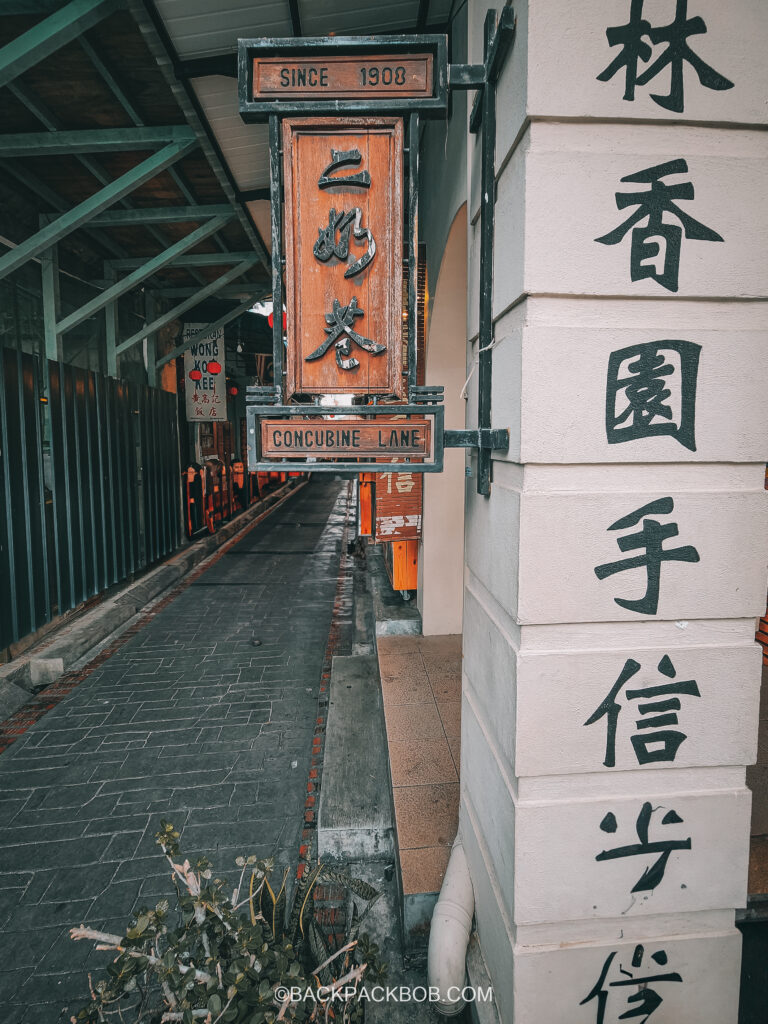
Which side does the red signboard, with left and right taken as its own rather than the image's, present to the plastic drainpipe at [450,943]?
front

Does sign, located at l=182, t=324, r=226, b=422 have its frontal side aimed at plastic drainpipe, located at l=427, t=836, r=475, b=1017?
yes

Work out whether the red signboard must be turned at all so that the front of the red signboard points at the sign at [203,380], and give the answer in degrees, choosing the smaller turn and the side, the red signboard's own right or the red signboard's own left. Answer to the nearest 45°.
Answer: approximately 135° to the red signboard's own right

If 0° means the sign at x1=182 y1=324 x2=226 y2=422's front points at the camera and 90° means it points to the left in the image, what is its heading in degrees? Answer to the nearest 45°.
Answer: approximately 0°

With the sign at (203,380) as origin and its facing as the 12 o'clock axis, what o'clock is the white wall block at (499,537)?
The white wall block is roughly at 12 o'clock from the sign.

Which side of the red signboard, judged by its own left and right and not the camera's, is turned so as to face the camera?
front

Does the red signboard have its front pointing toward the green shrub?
yes

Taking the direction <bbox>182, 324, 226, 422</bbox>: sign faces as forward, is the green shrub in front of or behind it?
in front

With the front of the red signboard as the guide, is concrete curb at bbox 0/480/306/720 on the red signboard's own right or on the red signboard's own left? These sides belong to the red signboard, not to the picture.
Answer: on the red signboard's own right

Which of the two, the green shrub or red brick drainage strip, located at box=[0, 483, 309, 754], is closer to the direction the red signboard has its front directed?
the green shrub

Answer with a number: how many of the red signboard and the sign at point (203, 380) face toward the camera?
2

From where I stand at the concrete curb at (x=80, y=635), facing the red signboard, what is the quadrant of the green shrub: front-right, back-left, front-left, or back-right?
front-right
